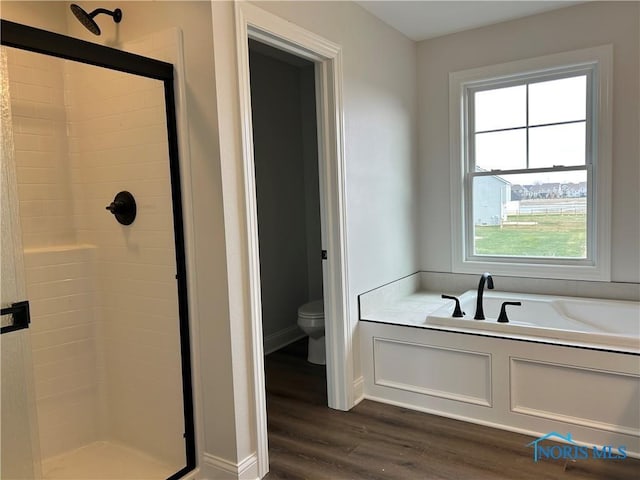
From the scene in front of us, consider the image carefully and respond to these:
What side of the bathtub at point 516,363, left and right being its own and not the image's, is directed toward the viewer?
front

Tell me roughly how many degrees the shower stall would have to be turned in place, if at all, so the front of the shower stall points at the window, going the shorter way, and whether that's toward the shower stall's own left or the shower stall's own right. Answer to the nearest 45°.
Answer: approximately 45° to the shower stall's own left

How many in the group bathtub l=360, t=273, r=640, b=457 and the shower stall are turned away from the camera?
0

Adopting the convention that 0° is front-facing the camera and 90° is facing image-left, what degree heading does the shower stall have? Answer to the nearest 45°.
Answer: approximately 315°

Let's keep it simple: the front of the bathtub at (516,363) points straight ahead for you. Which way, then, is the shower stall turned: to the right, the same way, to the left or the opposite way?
to the left

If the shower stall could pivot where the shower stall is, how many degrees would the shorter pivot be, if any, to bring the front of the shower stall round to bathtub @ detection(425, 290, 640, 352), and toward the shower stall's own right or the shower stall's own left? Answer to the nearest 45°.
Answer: approximately 45° to the shower stall's own left
